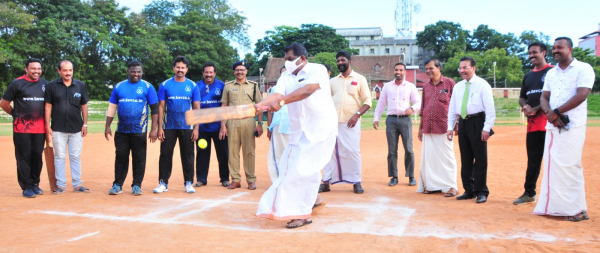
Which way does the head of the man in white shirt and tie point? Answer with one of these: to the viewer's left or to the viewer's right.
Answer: to the viewer's left

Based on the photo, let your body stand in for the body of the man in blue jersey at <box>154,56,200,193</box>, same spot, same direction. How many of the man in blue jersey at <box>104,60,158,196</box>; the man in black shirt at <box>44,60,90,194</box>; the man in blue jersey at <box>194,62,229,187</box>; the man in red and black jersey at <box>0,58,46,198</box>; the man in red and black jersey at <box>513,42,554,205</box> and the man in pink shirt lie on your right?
3

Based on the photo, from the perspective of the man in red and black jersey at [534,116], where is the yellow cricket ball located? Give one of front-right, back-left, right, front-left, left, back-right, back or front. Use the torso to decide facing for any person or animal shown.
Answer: front-right

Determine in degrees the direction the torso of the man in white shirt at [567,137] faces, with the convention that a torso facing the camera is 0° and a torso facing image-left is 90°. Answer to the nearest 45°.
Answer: approximately 45°

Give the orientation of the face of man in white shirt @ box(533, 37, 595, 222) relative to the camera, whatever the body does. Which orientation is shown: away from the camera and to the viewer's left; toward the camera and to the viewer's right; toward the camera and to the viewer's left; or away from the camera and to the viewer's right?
toward the camera and to the viewer's left

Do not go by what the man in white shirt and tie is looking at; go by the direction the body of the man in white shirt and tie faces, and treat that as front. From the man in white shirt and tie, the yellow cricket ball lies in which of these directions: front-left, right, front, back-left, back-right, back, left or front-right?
front-right

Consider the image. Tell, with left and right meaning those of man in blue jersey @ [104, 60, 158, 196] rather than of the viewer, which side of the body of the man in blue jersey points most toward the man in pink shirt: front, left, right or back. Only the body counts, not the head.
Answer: left

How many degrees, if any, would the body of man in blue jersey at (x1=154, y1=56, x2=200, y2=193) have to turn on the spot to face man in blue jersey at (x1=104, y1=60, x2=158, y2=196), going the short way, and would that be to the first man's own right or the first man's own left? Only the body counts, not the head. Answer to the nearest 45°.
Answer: approximately 90° to the first man's own right

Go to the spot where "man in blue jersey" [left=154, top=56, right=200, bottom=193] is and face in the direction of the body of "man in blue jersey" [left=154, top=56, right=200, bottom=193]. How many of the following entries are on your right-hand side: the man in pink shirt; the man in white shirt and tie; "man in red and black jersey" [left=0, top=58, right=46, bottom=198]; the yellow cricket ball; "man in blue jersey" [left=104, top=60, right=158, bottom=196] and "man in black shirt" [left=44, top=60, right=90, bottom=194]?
3

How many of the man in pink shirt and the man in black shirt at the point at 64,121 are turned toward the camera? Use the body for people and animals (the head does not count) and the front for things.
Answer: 2

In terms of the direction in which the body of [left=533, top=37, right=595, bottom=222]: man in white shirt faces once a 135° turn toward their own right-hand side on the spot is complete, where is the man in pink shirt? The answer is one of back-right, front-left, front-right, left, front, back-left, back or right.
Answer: front-left
